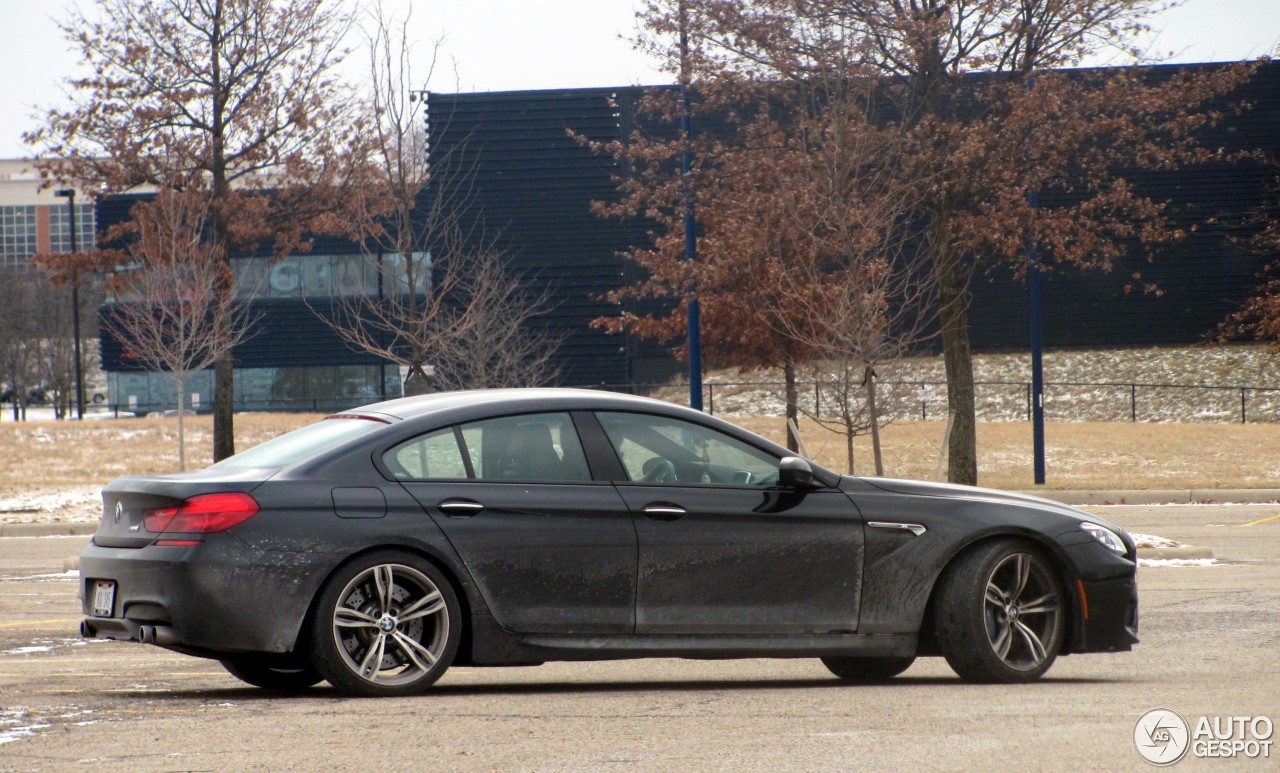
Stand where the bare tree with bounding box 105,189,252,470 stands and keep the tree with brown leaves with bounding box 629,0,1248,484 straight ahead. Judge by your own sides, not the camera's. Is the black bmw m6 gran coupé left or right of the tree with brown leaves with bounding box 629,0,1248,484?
right

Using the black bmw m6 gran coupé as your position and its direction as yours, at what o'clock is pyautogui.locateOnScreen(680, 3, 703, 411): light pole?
The light pole is roughly at 9 o'clock from the black bmw m6 gran coupé.

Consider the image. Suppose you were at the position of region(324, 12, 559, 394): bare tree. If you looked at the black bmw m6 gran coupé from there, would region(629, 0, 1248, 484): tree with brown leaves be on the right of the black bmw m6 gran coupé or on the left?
left

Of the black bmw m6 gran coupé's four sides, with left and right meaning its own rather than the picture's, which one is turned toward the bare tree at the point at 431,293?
left

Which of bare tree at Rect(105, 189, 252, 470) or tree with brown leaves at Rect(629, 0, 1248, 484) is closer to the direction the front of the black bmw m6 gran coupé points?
the tree with brown leaves

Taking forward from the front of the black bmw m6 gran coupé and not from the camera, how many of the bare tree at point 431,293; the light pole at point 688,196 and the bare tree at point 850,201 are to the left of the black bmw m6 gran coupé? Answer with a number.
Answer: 3

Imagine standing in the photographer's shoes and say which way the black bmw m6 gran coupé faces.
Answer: facing to the right of the viewer

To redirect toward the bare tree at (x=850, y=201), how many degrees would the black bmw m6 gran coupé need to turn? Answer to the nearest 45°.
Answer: approximately 90° to its left
